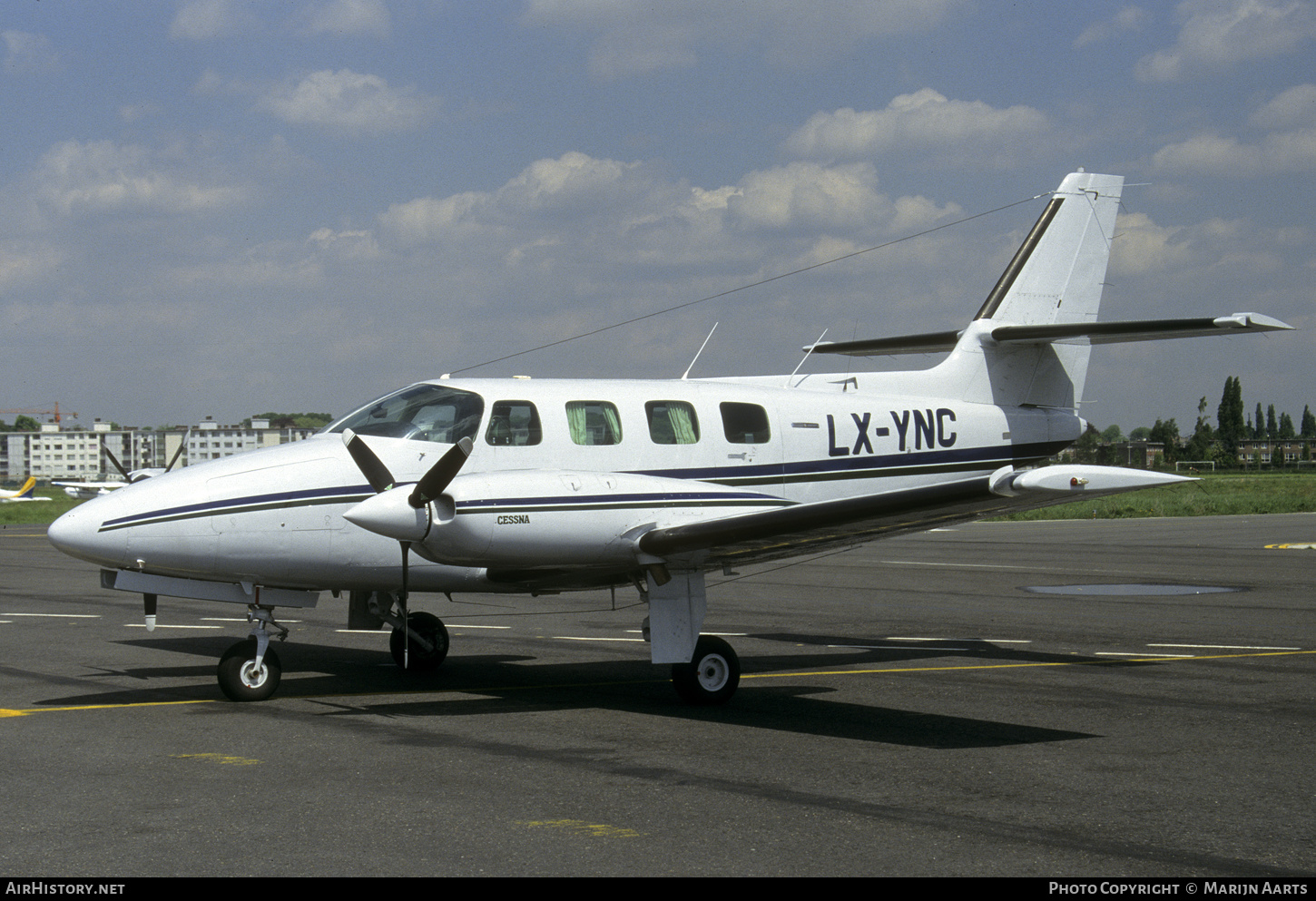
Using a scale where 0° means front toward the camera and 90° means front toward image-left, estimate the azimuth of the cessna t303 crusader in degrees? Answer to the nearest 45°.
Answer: approximately 45°
